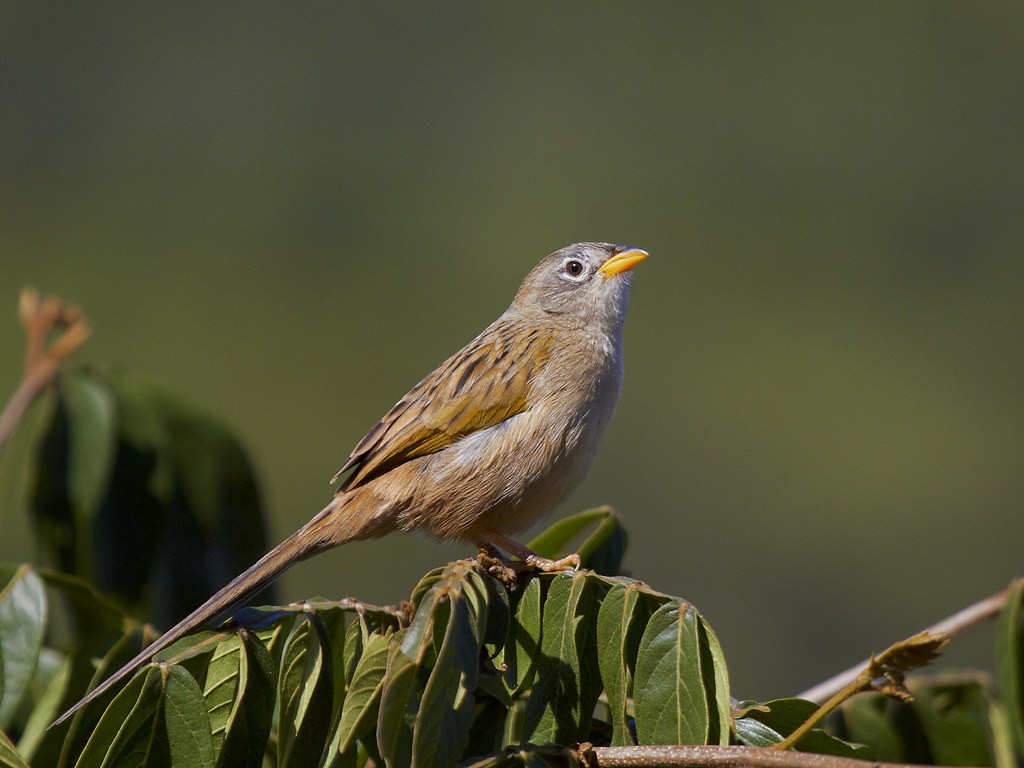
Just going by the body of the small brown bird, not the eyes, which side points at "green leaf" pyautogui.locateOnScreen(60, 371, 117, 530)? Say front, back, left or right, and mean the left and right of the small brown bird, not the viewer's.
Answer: back

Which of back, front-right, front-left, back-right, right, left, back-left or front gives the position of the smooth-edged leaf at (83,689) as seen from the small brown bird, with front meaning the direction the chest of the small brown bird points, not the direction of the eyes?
back-right

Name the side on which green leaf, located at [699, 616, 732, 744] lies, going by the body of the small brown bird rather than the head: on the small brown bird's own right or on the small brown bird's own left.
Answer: on the small brown bird's own right

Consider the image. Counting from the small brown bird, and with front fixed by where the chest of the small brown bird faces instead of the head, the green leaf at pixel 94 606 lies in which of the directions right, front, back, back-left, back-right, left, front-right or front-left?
back-right

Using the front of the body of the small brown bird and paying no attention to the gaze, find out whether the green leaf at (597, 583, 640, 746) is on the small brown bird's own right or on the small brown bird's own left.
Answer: on the small brown bird's own right

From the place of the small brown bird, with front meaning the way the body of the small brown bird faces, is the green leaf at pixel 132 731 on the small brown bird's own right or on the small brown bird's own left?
on the small brown bird's own right

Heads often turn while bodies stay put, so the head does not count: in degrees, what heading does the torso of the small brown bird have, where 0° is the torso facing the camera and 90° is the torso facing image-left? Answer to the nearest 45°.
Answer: approximately 270°

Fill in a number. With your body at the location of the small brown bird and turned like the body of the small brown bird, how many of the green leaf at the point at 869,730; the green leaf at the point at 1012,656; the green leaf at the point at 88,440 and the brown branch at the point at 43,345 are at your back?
2

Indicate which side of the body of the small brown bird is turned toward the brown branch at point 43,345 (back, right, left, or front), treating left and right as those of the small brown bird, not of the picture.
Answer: back

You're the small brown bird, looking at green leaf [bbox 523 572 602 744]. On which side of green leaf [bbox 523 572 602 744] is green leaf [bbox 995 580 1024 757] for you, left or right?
left

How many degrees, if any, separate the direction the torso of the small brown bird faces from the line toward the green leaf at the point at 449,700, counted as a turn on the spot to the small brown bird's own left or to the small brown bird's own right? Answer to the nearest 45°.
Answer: approximately 90° to the small brown bird's own right
